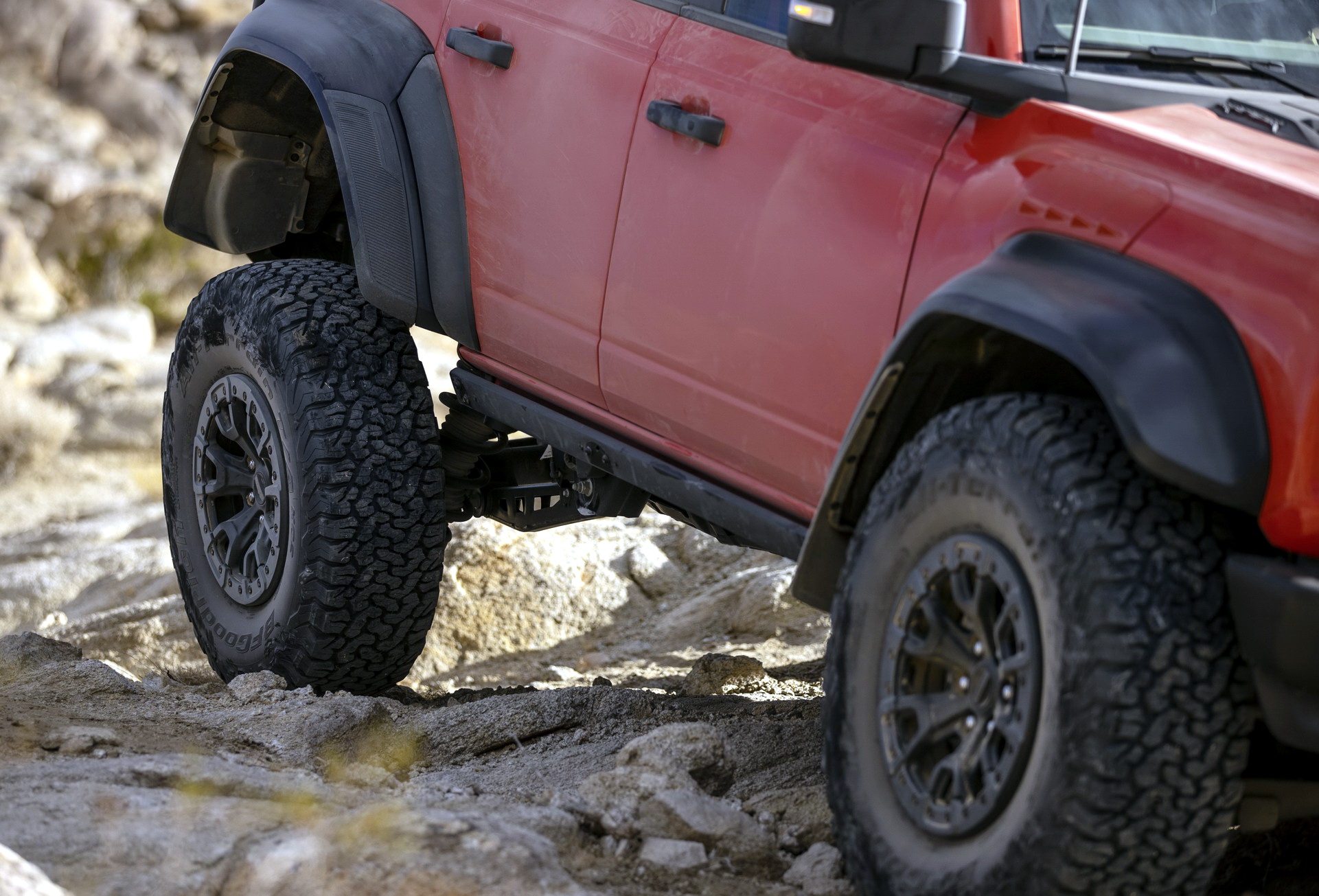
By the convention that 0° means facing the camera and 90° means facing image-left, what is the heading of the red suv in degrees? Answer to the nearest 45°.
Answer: approximately 315°

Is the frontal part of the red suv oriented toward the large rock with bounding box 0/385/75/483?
no

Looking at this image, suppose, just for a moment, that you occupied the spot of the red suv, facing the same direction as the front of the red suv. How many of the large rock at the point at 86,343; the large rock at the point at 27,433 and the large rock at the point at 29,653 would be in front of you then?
0

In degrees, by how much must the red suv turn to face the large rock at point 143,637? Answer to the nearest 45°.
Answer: approximately 180°

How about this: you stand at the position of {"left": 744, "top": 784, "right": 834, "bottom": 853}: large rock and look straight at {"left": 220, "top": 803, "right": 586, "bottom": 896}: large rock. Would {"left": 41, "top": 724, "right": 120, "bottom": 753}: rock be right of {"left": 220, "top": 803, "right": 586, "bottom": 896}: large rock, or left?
right

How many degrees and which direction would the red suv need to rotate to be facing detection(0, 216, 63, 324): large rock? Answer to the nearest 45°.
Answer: approximately 180°

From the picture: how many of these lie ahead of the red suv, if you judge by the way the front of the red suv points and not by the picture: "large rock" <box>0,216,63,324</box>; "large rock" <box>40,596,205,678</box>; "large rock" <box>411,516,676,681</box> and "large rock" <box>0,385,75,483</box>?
0

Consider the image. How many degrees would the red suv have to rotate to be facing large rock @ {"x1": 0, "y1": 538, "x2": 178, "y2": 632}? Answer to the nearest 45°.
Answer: approximately 180°

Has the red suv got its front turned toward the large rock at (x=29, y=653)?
no

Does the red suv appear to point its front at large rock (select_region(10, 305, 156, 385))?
no

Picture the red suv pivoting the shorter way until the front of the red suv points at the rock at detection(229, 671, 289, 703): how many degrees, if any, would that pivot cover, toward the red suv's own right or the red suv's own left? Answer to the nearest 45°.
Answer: approximately 180°

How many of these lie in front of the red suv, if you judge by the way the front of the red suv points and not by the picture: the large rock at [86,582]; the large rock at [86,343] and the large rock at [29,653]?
0
